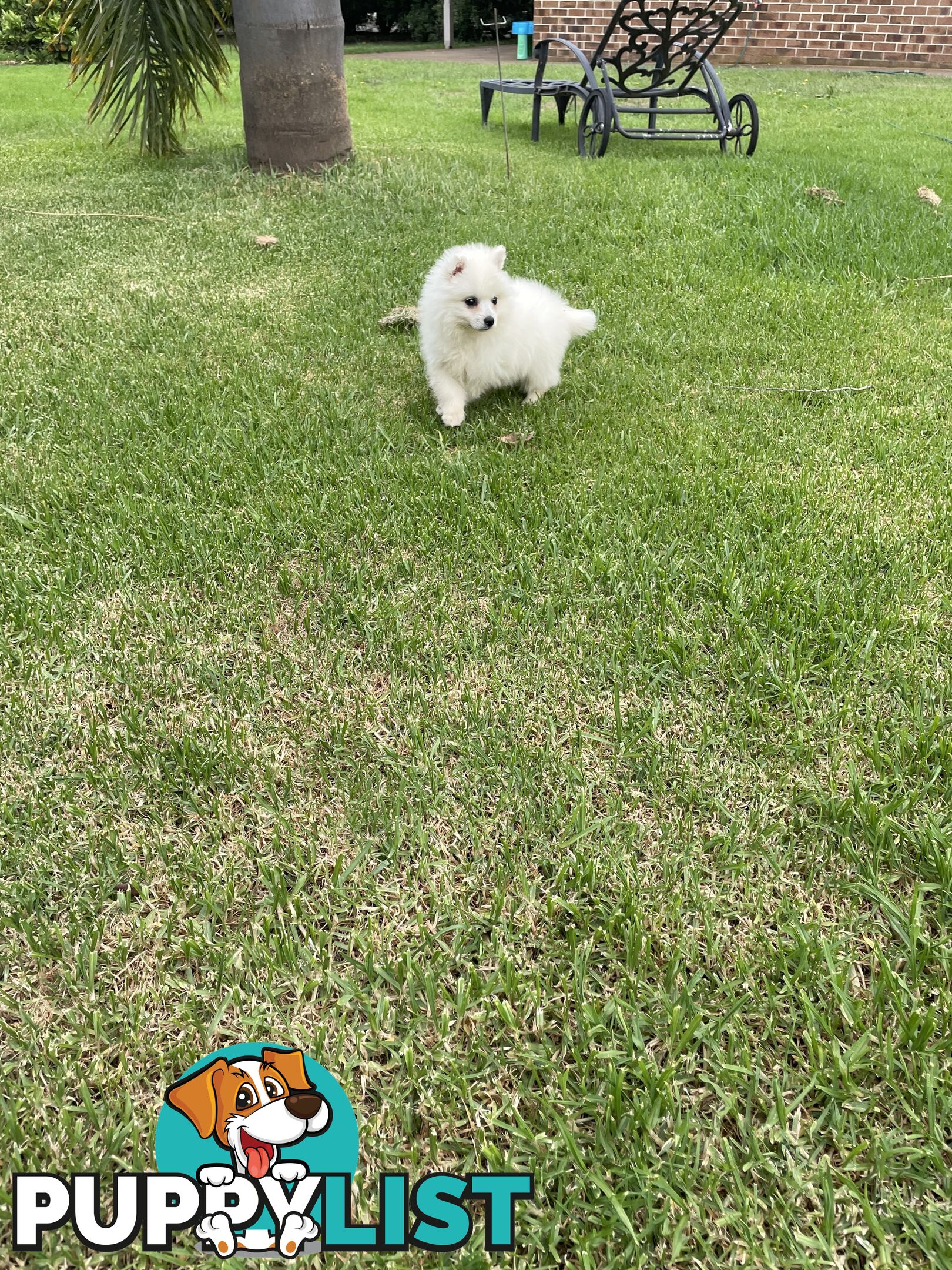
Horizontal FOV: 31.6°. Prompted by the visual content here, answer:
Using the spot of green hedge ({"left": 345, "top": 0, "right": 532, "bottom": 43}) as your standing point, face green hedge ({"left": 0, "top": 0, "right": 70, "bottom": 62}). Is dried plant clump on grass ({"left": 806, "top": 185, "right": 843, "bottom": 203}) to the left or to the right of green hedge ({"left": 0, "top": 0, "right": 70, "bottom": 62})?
left

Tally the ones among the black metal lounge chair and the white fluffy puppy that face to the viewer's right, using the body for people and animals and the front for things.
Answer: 0

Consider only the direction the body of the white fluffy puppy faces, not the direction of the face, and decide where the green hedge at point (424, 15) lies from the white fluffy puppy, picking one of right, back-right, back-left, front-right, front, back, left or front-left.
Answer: back-right

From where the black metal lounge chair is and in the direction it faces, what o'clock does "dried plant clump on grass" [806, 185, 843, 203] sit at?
The dried plant clump on grass is roughly at 7 o'clock from the black metal lounge chair.

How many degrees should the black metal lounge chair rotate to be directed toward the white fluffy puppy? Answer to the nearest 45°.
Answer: approximately 135° to its left

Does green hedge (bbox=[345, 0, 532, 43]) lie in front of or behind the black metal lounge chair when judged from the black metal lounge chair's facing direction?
in front

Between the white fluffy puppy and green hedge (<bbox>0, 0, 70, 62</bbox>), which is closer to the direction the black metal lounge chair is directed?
the green hedge

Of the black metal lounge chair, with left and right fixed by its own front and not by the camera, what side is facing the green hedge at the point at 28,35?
front

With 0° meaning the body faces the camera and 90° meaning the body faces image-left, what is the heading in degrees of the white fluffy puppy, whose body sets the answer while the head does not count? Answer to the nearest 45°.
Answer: approximately 45°

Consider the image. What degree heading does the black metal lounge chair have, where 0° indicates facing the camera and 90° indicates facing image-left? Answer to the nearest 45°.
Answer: approximately 135°
